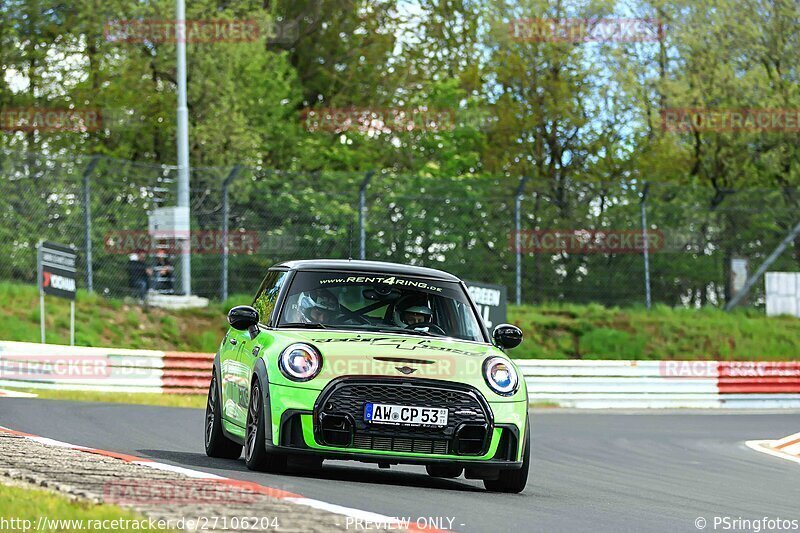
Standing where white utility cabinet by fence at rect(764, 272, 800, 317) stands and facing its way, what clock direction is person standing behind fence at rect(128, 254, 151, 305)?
The person standing behind fence is roughly at 2 o'clock from the white utility cabinet by fence.

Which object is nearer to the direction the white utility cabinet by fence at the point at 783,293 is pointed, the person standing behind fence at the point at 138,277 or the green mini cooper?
the green mini cooper

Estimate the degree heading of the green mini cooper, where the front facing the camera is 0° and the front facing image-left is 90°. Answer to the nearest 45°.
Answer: approximately 0°

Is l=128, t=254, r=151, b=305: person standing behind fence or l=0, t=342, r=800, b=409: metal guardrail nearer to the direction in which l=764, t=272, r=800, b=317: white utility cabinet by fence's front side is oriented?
the metal guardrail

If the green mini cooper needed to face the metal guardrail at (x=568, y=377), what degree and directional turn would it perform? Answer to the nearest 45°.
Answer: approximately 180°

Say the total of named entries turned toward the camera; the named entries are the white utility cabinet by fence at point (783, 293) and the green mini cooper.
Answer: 2

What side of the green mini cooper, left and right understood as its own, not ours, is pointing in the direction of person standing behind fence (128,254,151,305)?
back

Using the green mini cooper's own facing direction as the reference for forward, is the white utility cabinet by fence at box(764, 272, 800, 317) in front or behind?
behind
